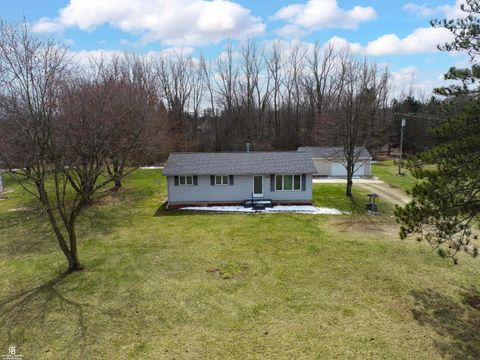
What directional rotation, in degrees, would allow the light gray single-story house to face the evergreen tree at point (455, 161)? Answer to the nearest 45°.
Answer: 0° — it already faces it

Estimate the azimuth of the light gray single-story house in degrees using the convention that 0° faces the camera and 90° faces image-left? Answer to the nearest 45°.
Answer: approximately 0°
